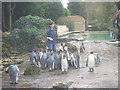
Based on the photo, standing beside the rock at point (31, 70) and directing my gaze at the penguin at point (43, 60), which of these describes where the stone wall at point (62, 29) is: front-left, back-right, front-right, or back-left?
front-left

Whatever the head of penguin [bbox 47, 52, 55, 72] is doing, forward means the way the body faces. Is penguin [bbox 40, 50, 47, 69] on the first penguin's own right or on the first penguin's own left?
on the first penguin's own left

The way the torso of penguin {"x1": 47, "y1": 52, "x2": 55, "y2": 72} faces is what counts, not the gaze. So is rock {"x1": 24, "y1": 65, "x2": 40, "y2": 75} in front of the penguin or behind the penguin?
behind

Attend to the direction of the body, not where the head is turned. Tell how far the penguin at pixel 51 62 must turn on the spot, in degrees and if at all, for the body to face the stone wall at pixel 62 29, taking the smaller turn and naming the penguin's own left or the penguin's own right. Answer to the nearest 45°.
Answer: approximately 45° to the penguin's own left

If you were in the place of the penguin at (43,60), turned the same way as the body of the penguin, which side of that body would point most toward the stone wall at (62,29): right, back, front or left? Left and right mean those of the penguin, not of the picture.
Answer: front

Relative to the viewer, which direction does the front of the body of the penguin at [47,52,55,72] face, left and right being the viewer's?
facing away from the viewer and to the right of the viewer

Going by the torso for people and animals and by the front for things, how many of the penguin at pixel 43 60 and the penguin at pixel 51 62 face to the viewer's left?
0
